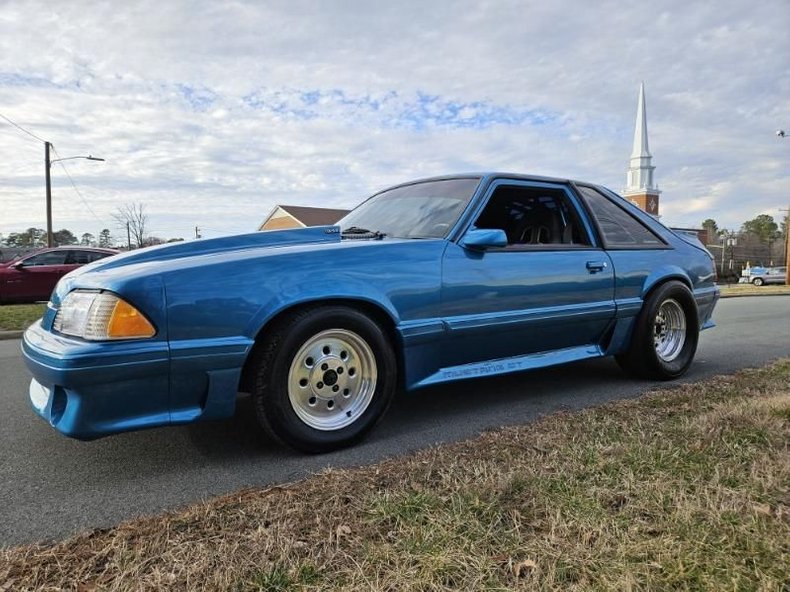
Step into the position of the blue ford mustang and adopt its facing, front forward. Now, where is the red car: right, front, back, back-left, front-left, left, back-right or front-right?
right

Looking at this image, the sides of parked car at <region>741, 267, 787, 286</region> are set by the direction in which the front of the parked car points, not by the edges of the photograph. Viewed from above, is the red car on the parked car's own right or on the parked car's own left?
on the parked car's own left

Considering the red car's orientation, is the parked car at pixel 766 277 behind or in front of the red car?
behind

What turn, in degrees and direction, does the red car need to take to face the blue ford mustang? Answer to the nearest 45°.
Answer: approximately 90° to its left

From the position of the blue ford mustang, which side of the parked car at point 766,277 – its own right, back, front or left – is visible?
left

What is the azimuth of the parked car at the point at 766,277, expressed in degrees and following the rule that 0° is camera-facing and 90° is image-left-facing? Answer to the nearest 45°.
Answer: approximately 90°

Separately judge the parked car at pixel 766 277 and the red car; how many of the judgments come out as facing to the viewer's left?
2

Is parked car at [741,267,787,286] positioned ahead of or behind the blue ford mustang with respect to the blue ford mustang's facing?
behind

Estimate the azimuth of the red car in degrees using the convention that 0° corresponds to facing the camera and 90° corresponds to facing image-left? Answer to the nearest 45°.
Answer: approximately 90°
